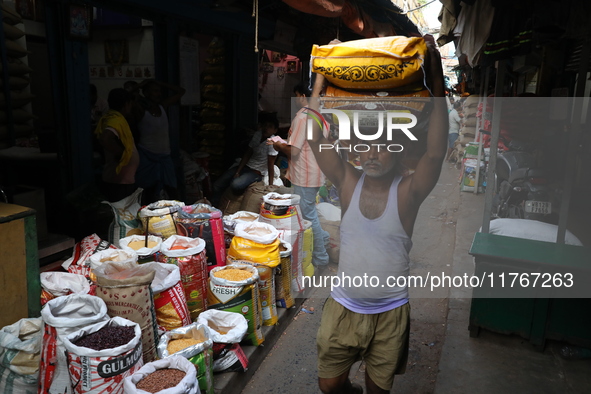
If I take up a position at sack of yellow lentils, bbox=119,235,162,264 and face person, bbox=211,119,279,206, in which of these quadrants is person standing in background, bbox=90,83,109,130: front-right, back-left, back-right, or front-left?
front-left

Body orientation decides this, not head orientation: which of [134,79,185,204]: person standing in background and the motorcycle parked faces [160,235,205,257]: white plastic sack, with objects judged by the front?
the person standing in background

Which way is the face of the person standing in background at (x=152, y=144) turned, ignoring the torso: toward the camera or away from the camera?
toward the camera

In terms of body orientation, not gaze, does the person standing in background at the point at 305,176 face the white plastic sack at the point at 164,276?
no

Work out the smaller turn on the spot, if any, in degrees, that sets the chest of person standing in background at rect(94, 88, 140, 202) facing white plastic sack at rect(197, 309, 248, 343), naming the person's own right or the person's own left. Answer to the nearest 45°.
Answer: approximately 90° to the person's own right

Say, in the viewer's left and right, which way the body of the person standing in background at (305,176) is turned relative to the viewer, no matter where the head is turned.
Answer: facing to the left of the viewer

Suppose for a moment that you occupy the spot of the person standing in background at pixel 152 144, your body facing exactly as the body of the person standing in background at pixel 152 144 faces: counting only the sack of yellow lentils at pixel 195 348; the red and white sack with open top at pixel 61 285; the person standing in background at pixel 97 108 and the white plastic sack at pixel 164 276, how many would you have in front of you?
3

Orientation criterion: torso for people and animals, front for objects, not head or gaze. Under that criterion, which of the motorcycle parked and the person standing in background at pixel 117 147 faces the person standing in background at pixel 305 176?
the person standing in background at pixel 117 147

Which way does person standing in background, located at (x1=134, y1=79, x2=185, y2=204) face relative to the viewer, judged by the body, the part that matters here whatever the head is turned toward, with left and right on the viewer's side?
facing the viewer

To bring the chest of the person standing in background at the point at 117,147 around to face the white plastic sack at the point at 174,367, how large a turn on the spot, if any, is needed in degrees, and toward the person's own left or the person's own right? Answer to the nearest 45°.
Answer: approximately 90° to the person's own right

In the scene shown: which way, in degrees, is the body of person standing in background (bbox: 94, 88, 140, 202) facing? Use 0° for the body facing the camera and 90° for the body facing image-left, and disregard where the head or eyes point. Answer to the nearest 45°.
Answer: approximately 270°

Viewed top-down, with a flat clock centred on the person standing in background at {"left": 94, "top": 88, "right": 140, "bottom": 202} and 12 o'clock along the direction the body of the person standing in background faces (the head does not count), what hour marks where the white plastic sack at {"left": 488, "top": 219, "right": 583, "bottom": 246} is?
The white plastic sack is roughly at 1 o'clock from the person standing in background.

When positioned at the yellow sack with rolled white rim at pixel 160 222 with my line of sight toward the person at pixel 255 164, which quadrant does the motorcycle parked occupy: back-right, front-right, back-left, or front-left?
front-right

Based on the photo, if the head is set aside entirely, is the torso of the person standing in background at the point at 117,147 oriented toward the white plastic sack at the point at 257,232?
no

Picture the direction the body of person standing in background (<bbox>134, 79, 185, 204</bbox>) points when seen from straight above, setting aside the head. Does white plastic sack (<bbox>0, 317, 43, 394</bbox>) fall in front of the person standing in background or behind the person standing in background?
in front

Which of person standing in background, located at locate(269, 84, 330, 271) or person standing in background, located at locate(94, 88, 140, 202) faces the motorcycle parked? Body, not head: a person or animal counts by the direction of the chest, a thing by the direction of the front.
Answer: person standing in background, located at locate(94, 88, 140, 202)

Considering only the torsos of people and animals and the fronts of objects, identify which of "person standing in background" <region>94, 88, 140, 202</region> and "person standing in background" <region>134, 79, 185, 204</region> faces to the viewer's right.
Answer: "person standing in background" <region>94, 88, 140, 202</region>

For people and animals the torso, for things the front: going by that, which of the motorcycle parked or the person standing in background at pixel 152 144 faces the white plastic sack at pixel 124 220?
the person standing in background

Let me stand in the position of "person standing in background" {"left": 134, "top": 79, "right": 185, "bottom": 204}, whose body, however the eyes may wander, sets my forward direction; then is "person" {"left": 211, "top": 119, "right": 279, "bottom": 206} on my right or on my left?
on my left
